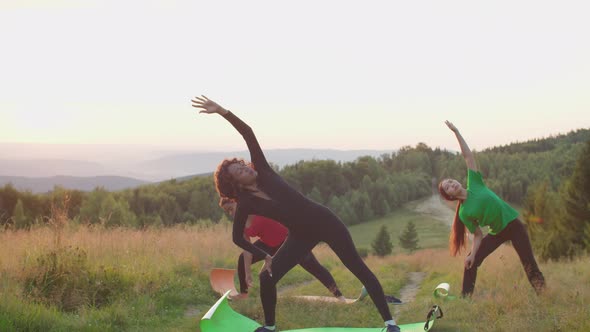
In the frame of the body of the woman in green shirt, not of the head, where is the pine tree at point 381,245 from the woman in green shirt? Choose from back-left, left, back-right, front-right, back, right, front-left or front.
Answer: back

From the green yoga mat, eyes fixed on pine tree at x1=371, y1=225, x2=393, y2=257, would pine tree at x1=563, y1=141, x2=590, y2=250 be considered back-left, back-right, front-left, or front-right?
front-right

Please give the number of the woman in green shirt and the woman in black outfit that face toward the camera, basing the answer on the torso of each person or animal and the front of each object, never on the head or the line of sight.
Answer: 2

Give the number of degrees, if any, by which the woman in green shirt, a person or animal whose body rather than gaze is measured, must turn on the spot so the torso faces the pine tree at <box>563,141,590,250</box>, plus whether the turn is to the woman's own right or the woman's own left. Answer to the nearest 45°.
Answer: approximately 180°

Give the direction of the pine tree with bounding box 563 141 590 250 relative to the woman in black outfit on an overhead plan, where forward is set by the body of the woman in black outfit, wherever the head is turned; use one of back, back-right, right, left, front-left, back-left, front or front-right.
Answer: back-left

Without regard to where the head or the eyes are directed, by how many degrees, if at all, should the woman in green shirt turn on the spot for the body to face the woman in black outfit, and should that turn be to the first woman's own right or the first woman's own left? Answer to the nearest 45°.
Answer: approximately 45° to the first woman's own right

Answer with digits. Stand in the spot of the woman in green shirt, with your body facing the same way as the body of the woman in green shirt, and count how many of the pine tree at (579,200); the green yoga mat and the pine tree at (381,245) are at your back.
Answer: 2

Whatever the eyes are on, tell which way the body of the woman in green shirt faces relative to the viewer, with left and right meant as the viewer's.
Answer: facing the viewer

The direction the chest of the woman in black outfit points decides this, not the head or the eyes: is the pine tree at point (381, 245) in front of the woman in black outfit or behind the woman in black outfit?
behind

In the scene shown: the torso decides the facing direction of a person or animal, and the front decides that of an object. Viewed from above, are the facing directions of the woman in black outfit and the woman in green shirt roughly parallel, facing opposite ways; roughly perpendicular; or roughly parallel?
roughly parallel

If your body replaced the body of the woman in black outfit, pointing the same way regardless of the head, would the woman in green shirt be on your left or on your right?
on your left

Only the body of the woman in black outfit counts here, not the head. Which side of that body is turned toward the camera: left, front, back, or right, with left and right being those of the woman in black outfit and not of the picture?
front
